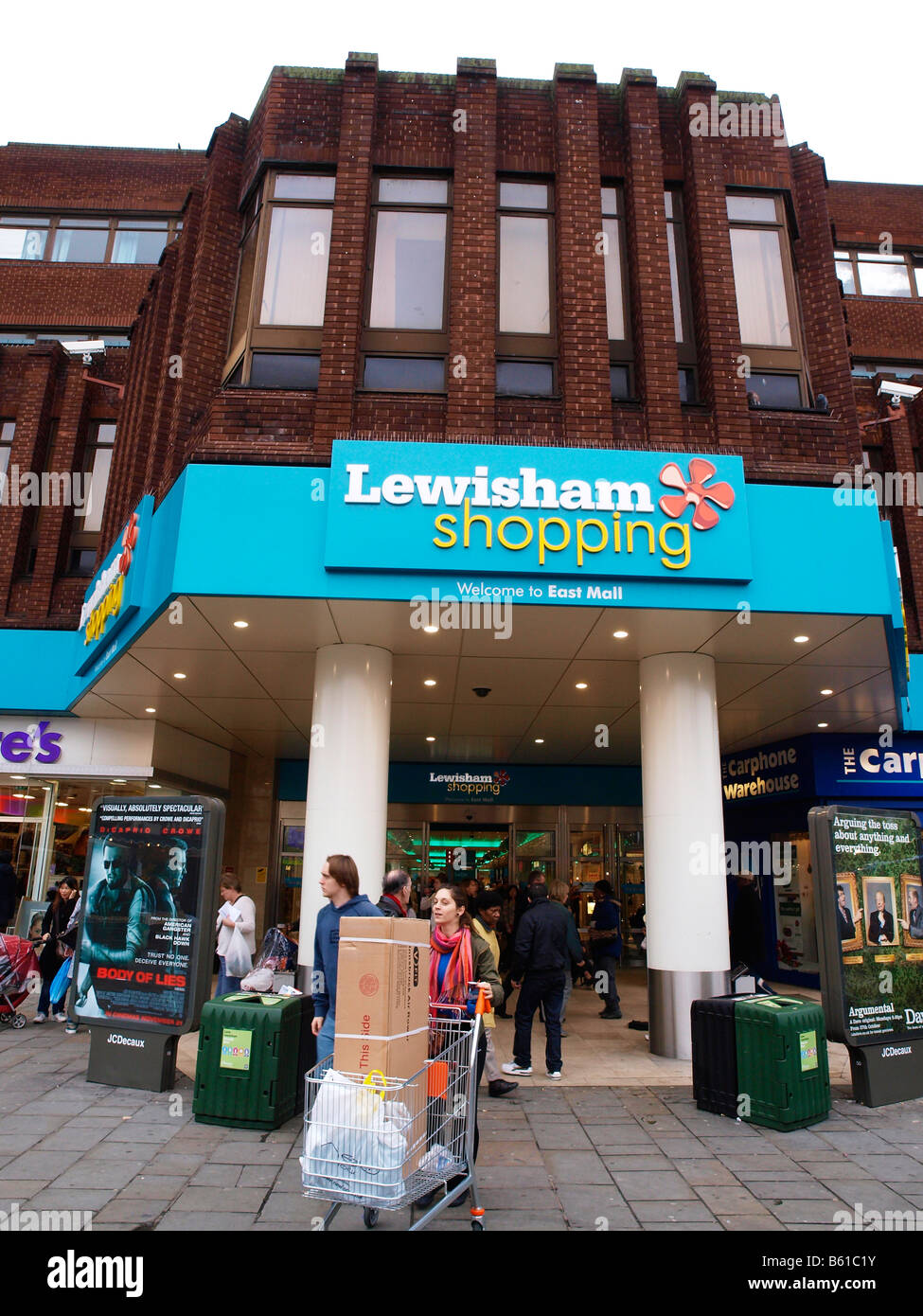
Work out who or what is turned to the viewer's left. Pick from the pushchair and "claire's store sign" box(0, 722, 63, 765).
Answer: the pushchair

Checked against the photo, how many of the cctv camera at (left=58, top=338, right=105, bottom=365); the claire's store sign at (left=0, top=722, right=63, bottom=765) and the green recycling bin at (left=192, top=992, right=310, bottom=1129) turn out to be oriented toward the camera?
2

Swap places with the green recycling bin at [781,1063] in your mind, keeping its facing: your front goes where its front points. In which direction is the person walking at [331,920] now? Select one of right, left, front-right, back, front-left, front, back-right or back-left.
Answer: right

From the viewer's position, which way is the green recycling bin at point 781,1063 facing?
facing the viewer and to the right of the viewer

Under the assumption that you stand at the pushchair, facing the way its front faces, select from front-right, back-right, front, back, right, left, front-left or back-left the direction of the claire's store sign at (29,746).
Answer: right

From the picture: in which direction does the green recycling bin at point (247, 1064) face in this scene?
toward the camera

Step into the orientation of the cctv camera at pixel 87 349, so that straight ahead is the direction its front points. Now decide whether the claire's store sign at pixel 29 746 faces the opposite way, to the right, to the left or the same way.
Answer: to the left

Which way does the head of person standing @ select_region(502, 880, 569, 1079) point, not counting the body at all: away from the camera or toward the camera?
away from the camera

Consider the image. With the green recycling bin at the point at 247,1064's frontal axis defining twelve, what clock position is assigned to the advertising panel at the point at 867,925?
The advertising panel is roughly at 9 o'clock from the green recycling bin.

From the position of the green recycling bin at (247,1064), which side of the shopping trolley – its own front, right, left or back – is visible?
right

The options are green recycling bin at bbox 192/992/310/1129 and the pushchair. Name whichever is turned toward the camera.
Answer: the green recycling bin

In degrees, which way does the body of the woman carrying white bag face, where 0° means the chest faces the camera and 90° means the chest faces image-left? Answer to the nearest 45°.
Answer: approximately 45°

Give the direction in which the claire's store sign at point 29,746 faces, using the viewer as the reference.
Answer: facing the viewer

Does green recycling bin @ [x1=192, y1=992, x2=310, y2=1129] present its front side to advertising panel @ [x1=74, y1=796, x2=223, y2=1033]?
no

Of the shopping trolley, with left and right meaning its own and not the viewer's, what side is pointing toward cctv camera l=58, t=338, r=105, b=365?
right

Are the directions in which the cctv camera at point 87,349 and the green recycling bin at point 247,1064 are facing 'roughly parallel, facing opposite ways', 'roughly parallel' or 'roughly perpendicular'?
roughly perpendicular

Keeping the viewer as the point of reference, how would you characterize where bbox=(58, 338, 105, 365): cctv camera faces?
facing to the left of the viewer

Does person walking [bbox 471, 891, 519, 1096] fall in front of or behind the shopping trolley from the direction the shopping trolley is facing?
behind

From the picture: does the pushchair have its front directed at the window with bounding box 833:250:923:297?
no
